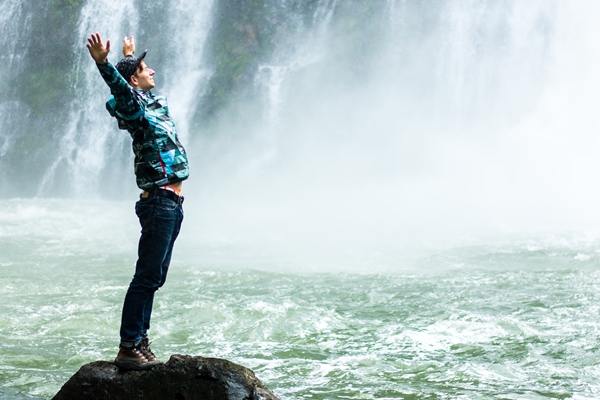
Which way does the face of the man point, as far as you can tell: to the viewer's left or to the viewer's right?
to the viewer's right

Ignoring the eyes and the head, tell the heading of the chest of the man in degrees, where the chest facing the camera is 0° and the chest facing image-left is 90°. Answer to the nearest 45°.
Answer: approximately 270°
